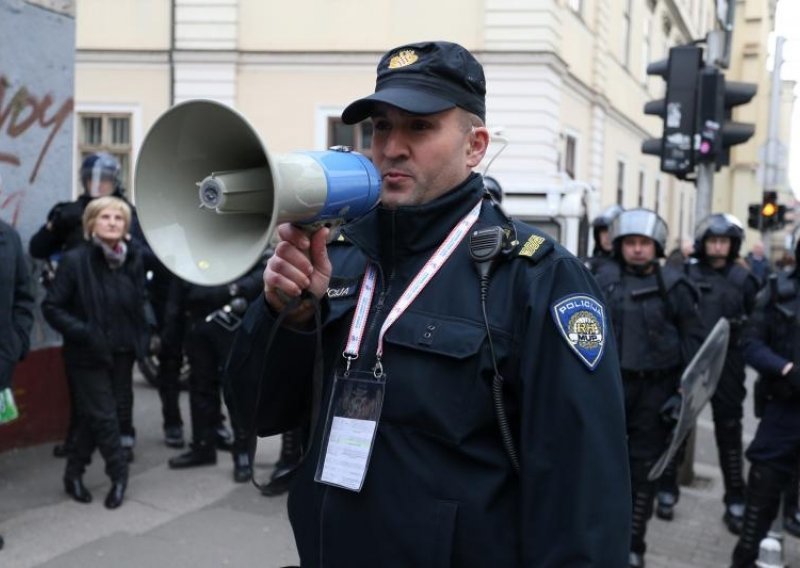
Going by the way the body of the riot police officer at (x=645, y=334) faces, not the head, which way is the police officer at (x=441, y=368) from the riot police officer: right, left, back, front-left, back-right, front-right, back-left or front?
front

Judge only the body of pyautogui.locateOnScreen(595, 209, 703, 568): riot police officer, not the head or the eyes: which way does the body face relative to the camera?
toward the camera

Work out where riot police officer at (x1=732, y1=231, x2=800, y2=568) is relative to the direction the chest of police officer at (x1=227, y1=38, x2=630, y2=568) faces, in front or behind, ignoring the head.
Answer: behind

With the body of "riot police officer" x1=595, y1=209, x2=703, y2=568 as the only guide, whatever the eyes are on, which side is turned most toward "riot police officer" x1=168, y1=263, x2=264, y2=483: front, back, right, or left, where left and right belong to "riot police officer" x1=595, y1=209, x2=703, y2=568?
right

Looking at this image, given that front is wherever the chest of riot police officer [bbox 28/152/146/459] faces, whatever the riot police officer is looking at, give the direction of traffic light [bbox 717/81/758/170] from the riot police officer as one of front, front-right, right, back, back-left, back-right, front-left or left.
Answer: left

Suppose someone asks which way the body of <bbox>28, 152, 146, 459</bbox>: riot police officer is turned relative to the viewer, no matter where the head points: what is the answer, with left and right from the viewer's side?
facing the viewer
